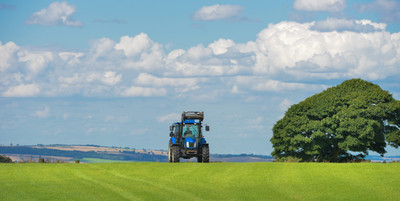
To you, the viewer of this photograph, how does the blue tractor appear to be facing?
facing the viewer
